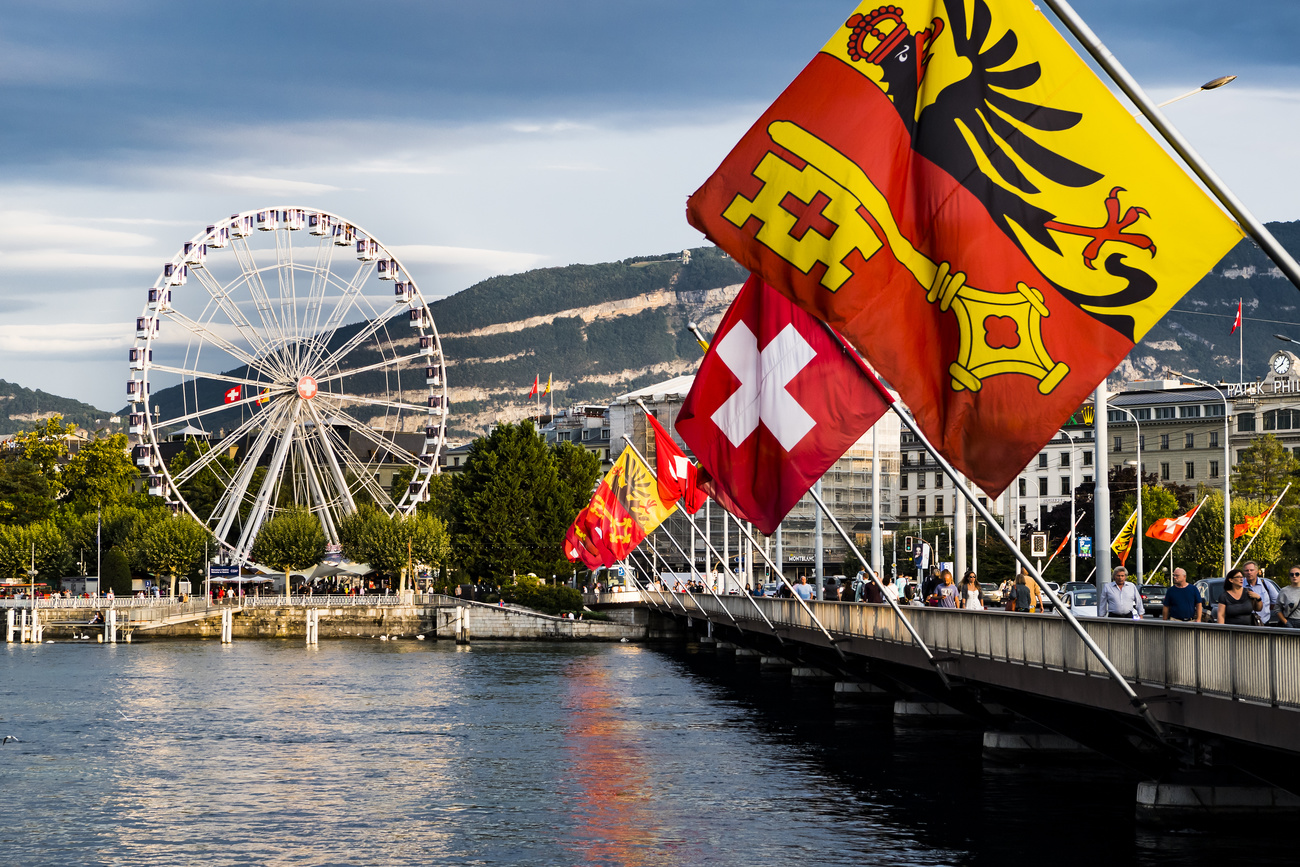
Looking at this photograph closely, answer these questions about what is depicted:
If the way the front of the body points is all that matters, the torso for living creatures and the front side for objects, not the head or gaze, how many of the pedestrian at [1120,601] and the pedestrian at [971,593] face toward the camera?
2

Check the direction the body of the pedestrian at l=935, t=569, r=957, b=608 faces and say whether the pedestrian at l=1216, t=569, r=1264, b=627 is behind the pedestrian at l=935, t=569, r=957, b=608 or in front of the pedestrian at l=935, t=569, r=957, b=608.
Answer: in front

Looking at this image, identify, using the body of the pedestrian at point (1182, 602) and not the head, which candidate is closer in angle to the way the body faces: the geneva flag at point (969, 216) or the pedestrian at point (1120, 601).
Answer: the geneva flag

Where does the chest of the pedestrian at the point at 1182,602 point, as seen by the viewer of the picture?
toward the camera

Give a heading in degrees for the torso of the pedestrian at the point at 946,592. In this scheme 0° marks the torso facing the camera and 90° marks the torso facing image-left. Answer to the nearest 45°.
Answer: approximately 0°

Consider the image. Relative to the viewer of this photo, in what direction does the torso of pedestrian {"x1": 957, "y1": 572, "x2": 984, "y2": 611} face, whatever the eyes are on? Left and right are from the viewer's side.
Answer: facing the viewer

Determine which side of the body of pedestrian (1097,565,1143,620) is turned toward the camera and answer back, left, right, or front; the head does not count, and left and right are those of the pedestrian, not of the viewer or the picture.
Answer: front

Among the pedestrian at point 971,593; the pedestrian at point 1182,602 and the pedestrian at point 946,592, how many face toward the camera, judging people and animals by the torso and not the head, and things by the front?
3

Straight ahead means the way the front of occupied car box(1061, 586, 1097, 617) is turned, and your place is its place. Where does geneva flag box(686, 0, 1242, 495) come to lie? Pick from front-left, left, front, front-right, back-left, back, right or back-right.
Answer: front-right
